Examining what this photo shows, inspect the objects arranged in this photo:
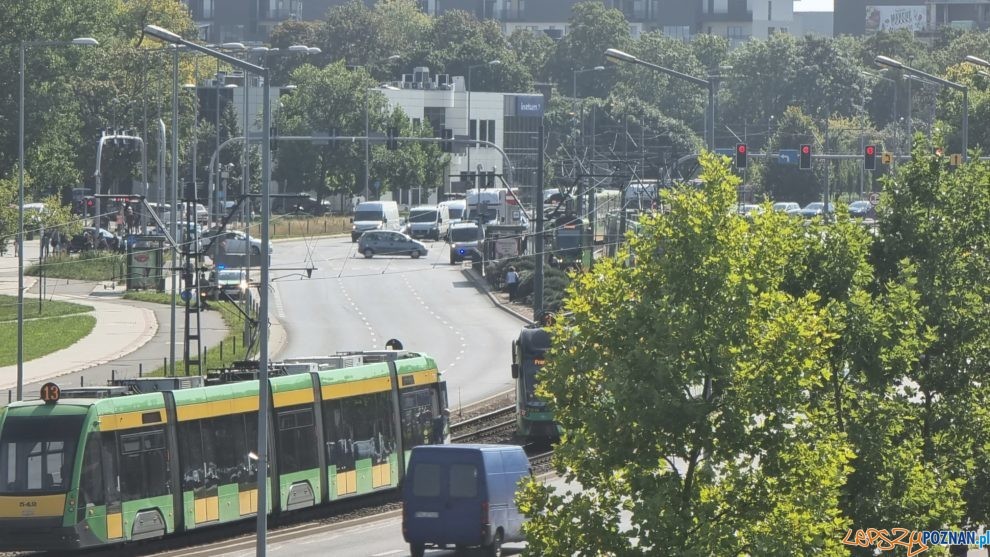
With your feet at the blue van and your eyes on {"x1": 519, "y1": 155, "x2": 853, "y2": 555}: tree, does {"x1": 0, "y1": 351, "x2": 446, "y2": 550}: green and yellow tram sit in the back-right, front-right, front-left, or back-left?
back-right

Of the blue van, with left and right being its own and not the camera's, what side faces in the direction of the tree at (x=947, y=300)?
right

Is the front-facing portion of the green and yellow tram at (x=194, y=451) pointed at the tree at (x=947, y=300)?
no

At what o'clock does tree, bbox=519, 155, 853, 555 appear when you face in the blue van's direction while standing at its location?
The tree is roughly at 4 o'clock from the blue van.

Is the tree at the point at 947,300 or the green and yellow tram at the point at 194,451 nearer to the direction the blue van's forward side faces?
the tree

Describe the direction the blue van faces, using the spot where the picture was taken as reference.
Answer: facing away from the viewer and to the right of the viewer

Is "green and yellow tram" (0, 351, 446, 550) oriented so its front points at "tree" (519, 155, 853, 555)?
no

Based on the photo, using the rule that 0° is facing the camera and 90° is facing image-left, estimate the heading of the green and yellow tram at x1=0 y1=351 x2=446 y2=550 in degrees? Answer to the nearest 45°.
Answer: approximately 45°
